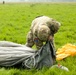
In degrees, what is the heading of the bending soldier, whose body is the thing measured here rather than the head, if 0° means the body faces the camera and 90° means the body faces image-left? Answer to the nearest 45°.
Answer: approximately 0°
